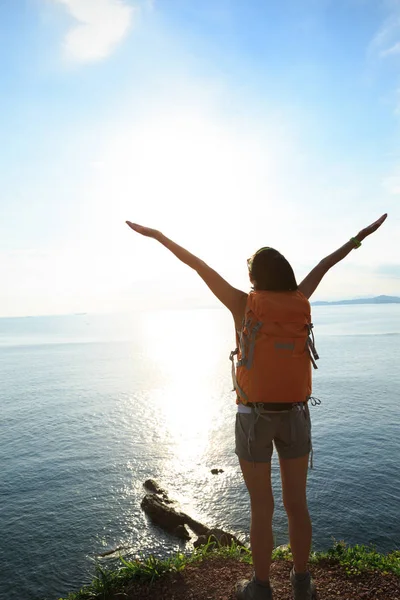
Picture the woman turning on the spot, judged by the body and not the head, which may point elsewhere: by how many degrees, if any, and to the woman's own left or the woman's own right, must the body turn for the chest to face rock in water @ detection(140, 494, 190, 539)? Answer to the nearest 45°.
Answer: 0° — they already face it

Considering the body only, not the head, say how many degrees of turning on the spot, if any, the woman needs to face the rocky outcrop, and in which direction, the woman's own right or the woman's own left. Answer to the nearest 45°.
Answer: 0° — they already face it

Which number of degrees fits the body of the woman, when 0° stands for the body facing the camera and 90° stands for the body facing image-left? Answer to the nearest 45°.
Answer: approximately 180°
